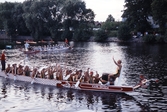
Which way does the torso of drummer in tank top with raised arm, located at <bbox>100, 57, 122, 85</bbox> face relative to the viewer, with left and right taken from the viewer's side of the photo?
facing to the left of the viewer
